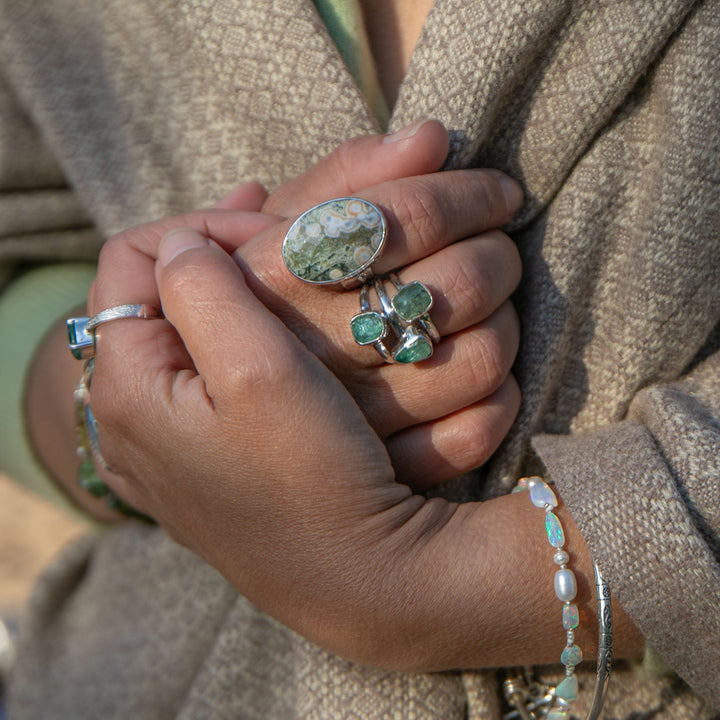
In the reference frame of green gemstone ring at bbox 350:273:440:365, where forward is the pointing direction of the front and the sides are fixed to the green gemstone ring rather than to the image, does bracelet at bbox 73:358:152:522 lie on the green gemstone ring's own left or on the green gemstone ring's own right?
on the green gemstone ring's own right

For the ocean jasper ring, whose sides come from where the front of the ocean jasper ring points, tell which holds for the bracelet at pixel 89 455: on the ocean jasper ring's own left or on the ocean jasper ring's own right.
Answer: on the ocean jasper ring's own right

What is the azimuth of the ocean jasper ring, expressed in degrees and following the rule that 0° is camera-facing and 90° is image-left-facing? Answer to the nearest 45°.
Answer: approximately 0°

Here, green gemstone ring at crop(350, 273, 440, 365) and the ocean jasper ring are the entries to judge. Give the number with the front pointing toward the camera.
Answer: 2

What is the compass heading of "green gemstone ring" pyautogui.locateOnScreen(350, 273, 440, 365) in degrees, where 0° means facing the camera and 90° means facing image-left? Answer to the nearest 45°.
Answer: approximately 0°
